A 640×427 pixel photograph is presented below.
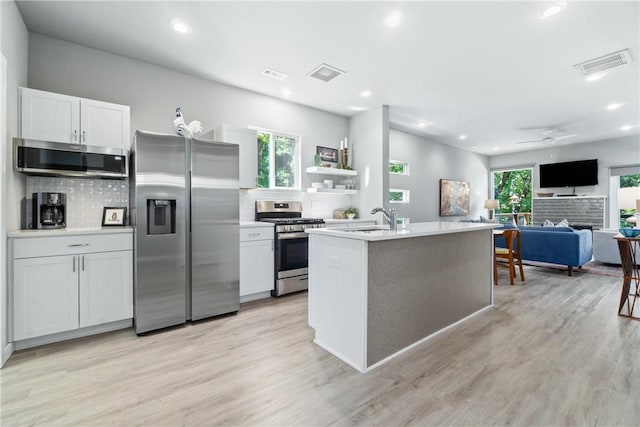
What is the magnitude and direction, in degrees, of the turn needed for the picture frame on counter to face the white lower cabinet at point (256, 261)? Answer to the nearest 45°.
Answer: approximately 90° to its left

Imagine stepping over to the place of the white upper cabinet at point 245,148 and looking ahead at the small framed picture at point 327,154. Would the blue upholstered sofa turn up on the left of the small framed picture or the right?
right

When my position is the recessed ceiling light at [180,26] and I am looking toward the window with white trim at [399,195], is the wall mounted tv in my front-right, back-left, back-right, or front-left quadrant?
front-right

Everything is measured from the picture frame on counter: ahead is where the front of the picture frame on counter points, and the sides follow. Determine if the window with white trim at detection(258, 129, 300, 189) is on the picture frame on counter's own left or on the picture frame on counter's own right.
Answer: on the picture frame on counter's own left

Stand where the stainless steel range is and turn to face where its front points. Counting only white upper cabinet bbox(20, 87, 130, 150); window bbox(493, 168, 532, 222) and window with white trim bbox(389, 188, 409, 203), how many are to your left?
2

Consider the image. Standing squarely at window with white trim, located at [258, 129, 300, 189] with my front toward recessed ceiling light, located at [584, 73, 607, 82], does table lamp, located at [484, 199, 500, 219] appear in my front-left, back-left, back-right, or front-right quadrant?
front-left

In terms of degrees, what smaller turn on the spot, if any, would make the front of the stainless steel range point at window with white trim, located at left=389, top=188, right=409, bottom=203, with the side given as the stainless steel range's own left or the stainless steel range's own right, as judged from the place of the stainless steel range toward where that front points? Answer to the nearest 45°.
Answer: approximately 90° to the stainless steel range's own left

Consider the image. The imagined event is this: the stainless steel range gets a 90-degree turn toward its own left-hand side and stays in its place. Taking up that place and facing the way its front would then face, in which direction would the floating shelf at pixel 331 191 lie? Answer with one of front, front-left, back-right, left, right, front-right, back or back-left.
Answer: front

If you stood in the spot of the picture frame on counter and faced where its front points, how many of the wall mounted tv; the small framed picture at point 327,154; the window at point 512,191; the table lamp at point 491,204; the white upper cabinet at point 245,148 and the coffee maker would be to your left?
5

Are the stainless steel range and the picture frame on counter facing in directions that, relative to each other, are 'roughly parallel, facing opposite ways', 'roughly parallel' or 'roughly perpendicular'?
roughly parallel

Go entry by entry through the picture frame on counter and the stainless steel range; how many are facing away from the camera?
0

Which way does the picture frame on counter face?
toward the camera

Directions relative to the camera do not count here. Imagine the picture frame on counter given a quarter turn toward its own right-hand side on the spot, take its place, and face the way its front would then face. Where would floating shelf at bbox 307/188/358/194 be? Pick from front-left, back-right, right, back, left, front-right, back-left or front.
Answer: back

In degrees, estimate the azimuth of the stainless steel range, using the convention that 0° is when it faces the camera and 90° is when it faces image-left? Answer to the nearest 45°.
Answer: approximately 315°

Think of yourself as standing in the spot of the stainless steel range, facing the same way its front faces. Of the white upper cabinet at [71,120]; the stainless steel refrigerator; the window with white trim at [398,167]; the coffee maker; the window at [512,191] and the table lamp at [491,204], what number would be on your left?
3

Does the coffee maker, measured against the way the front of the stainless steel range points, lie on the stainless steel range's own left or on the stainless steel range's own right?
on the stainless steel range's own right
